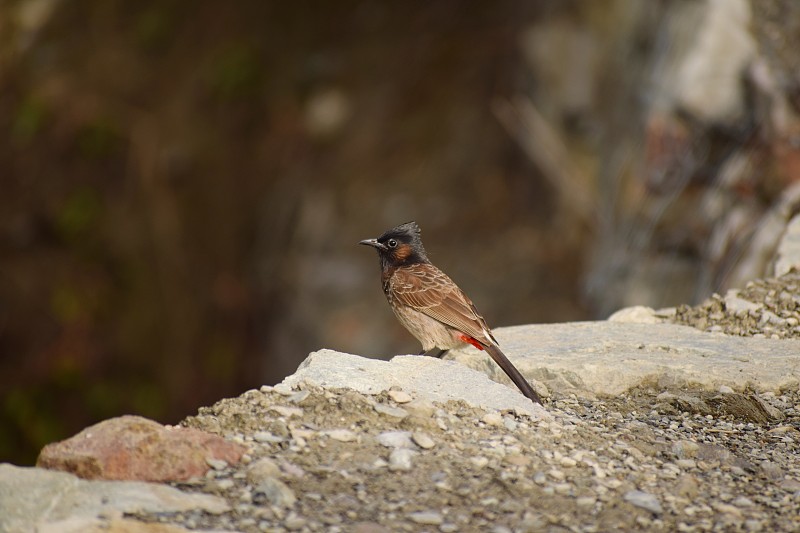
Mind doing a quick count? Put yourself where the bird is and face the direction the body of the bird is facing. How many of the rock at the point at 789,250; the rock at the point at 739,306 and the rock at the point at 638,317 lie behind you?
3

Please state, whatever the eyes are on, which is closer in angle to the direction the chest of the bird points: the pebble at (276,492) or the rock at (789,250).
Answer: the pebble

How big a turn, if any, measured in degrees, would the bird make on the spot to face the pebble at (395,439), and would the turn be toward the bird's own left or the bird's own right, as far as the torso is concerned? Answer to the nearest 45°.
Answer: approximately 90° to the bird's own left

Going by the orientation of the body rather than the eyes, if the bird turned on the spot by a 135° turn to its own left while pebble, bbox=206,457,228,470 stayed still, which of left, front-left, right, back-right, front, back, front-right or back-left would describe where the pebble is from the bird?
front-right

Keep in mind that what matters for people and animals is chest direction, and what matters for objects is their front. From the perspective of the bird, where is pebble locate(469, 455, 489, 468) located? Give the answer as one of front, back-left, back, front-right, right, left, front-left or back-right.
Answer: left

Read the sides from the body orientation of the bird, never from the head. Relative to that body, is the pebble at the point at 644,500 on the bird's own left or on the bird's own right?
on the bird's own left

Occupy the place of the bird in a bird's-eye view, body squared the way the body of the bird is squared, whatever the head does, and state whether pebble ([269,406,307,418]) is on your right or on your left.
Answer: on your left

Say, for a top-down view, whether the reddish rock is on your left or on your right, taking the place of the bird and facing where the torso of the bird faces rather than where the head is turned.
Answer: on your left

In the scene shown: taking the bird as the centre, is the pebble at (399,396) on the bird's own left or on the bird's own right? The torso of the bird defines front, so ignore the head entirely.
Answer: on the bird's own left

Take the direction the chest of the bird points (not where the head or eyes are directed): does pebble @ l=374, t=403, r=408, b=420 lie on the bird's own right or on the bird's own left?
on the bird's own left

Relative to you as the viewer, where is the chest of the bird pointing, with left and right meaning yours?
facing to the left of the viewer

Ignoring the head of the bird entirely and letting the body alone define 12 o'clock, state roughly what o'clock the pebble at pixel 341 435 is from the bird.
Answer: The pebble is roughly at 9 o'clock from the bird.

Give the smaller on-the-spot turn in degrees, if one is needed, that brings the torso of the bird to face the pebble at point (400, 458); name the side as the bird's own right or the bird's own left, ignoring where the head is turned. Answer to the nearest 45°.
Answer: approximately 90° to the bird's own left
